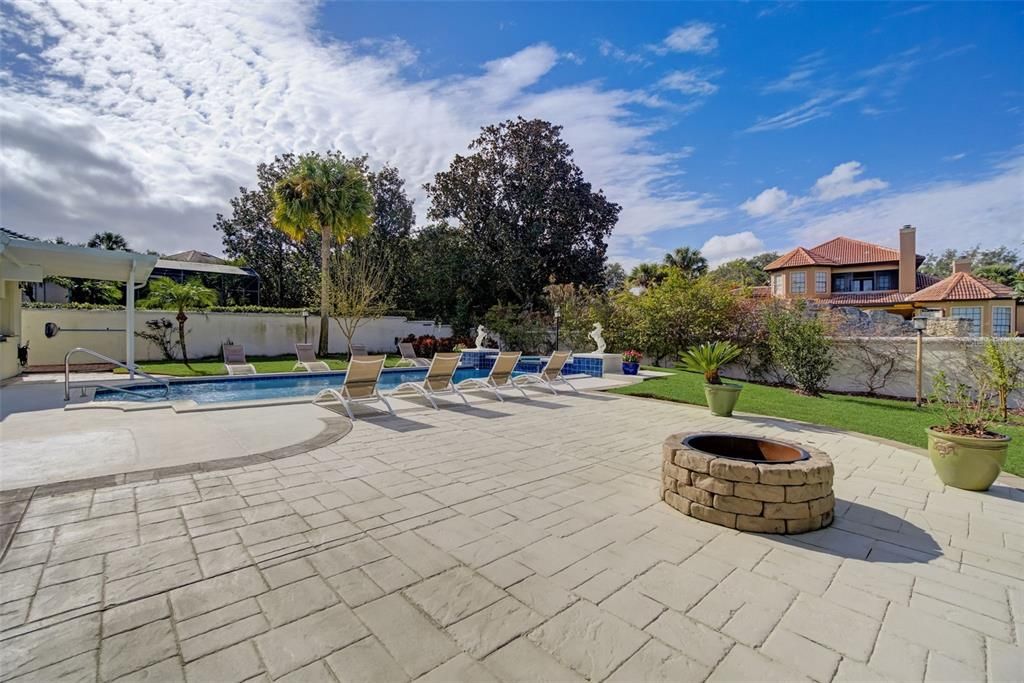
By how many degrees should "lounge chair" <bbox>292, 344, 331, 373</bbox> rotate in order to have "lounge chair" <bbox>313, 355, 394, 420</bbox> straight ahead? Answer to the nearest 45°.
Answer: approximately 45° to its right

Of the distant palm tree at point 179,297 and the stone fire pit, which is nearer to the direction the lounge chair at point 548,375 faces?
the distant palm tree

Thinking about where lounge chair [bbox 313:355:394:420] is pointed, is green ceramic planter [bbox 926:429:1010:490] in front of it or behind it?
behind

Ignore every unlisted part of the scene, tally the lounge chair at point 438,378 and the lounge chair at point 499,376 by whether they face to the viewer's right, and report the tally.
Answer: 0

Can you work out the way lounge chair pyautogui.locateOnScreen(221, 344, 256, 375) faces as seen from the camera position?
facing the viewer and to the right of the viewer

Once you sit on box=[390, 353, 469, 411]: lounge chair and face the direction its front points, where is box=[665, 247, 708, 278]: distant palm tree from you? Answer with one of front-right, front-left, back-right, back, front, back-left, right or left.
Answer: right

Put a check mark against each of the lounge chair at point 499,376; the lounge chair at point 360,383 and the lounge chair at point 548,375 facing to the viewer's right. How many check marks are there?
0

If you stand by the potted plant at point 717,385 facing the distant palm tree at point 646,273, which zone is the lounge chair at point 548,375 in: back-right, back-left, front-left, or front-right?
front-left

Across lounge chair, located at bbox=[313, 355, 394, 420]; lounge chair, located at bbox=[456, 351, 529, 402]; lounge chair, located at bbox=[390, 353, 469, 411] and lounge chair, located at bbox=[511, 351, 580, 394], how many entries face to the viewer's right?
0

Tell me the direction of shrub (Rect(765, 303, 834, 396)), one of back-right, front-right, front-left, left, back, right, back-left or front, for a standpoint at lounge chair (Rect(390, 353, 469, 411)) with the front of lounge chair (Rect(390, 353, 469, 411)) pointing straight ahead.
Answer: back-right
